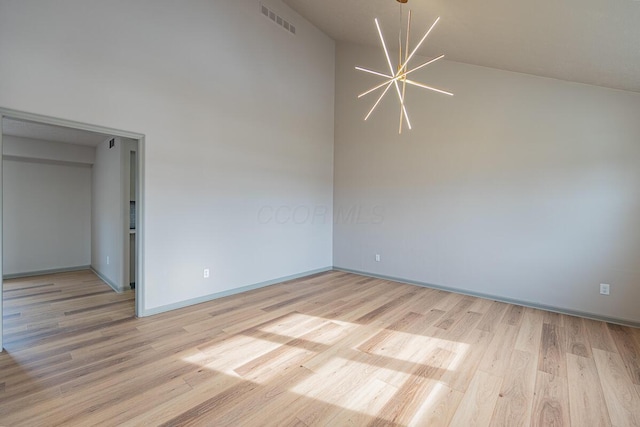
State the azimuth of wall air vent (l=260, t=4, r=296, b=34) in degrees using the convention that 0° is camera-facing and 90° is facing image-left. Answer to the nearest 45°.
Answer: approximately 315°
